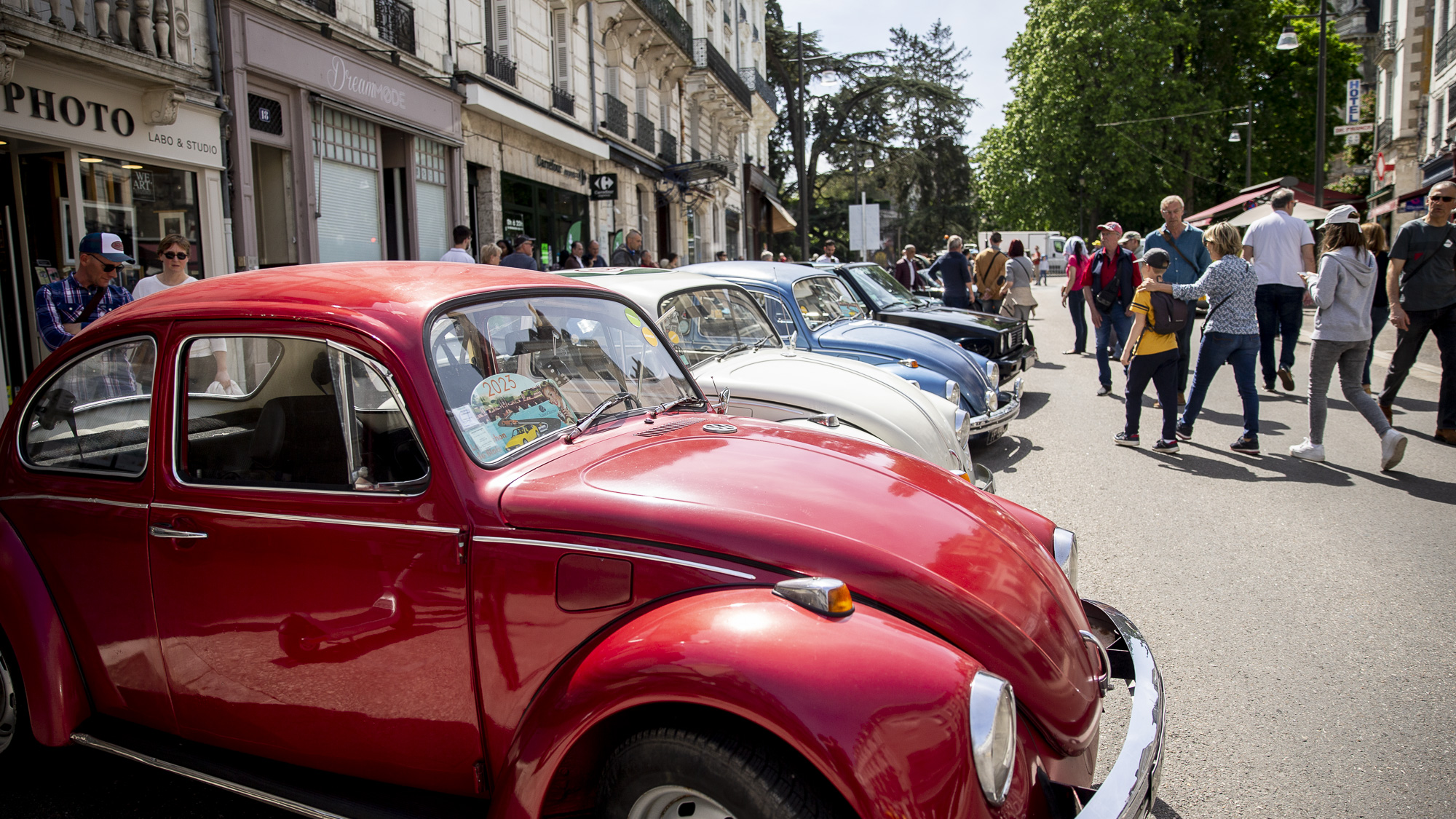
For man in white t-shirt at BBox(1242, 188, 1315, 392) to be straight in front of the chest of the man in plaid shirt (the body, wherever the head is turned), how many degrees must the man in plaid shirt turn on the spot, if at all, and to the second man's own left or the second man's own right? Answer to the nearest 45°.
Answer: approximately 45° to the second man's own left

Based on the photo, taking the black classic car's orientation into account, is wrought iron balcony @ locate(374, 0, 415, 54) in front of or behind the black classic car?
behind

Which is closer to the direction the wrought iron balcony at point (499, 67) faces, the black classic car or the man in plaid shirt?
the black classic car

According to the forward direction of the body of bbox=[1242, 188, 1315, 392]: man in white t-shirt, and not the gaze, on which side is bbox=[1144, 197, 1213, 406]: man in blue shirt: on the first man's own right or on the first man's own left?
on the first man's own left

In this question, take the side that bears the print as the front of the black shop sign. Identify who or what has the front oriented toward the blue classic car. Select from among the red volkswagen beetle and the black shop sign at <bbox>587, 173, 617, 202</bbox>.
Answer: the black shop sign

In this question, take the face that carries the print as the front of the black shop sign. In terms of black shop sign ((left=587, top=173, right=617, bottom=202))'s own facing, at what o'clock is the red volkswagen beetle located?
The red volkswagen beetle is roughly at 12 o'clock from the black shop sign.

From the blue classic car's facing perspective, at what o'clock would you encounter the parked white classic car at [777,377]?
The parked white classic car is roughly at 2 o'clock from the blue classic car.
